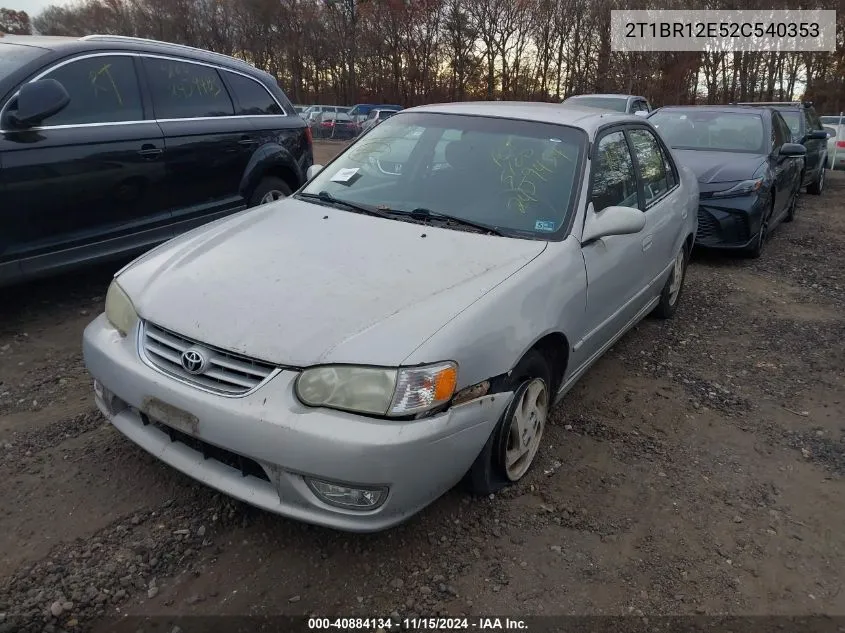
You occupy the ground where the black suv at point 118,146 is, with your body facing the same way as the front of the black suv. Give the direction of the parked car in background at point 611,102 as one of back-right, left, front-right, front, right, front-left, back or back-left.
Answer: back

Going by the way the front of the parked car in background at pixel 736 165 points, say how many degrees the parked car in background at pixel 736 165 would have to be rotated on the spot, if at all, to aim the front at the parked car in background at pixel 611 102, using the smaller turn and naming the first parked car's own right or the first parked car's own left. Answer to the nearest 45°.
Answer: approximately 135° to the first parked car's own right

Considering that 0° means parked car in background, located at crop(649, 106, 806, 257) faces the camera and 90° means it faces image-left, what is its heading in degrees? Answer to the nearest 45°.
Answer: approximately 45°

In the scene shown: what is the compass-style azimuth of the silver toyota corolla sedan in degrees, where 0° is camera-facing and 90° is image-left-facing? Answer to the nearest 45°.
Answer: approximately 45°

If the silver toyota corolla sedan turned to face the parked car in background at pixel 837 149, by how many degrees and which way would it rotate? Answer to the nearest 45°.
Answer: approximately 180°

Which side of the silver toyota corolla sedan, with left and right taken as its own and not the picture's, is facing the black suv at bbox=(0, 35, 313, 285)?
right

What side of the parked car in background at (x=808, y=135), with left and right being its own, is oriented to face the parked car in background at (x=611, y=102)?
right

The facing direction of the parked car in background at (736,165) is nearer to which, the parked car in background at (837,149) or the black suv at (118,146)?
the black suv

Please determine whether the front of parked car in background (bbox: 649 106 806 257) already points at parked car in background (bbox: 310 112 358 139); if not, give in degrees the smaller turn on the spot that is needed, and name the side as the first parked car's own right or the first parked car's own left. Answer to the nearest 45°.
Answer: approximately 90° to the first parked car's own right

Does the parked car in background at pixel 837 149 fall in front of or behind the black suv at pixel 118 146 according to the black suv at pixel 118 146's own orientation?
behind
